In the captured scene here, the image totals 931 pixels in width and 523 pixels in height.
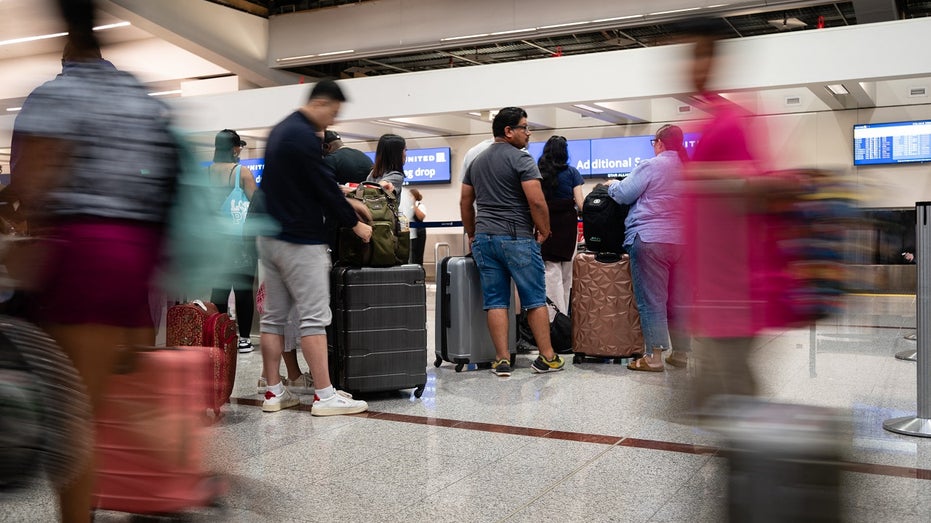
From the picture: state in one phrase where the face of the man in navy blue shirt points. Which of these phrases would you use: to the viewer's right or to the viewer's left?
to the viewer's right

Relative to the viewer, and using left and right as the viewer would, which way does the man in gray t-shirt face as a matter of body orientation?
facing away from the viewer and to the right of the viewer

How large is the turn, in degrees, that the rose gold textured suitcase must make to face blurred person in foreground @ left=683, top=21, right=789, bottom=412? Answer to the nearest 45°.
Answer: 0° — it already faces them

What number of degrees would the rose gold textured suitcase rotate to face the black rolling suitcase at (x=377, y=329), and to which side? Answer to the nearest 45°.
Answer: approximately 45° to its right

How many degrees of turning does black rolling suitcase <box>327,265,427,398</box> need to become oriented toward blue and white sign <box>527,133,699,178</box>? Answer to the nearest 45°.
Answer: approximately 135° to its left

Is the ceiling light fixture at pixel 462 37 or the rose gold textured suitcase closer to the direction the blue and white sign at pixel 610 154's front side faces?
the rose gold textured suitcase

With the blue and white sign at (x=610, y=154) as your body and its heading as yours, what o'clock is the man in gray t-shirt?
The man in gray t-shirt is roughly at 12 o'clock from the blue and white sign.

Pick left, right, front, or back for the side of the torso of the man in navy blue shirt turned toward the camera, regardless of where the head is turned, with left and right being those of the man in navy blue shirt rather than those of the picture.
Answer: right

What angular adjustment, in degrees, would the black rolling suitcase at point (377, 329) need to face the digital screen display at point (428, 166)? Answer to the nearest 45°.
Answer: approximately 180°
